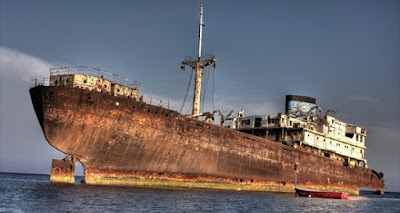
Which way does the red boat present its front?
to the viewer's left

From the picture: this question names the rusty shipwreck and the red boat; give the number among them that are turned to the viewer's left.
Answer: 1
